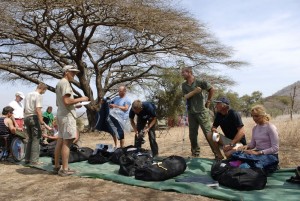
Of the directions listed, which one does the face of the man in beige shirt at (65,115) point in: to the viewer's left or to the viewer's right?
to the viewer's right

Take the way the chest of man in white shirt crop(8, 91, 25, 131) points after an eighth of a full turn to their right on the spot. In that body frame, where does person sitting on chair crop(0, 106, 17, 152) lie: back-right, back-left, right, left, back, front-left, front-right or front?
front

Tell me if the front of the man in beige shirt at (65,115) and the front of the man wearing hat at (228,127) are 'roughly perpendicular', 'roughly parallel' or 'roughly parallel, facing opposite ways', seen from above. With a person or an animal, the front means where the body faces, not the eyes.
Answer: roughly parallel, facing opposite ways

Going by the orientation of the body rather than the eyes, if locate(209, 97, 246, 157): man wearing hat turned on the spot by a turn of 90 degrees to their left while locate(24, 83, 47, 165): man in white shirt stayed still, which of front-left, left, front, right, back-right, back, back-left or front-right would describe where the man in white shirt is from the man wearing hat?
back-right

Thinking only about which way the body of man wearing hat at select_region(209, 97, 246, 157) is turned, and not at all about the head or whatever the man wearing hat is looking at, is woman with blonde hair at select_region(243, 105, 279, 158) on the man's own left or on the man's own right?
on the man's own left

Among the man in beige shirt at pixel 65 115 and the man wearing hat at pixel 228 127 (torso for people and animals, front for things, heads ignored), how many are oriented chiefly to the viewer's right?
1

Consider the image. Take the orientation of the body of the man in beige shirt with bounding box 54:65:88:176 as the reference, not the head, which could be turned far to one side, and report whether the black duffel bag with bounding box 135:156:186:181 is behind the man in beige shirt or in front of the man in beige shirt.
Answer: in front

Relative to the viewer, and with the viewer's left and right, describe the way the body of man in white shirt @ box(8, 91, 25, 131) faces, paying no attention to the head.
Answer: facing the viewer and to the right of the viewer

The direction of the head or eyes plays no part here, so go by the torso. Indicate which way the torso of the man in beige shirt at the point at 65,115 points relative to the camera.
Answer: to the viewer's right

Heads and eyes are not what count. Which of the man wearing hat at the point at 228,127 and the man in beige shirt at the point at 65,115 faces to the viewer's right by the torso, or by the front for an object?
the man in beige shirt

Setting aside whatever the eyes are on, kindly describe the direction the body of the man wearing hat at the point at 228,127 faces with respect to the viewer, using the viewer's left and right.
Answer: facing the viewer and to the left of the viewer

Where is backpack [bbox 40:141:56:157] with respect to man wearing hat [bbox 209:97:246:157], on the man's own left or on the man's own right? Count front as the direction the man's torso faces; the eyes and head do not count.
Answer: on the man's own right

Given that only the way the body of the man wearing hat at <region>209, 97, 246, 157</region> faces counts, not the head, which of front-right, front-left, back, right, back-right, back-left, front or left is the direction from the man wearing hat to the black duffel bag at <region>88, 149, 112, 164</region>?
front-right

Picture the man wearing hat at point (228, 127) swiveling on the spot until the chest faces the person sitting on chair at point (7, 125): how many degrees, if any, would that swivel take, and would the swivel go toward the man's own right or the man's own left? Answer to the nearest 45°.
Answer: approximately 45° to the man's own right

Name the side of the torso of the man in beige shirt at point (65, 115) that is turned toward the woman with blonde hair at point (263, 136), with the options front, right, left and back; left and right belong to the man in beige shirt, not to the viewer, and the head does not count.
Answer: front

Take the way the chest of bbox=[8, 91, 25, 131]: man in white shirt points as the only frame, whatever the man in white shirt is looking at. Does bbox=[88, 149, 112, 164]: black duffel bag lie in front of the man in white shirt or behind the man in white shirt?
in front

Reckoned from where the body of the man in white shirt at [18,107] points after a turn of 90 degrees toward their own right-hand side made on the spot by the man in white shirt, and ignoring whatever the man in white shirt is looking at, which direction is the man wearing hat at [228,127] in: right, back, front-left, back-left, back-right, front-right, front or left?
left

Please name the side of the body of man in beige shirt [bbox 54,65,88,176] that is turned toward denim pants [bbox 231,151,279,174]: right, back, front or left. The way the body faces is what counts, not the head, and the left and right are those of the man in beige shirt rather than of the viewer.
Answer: front
